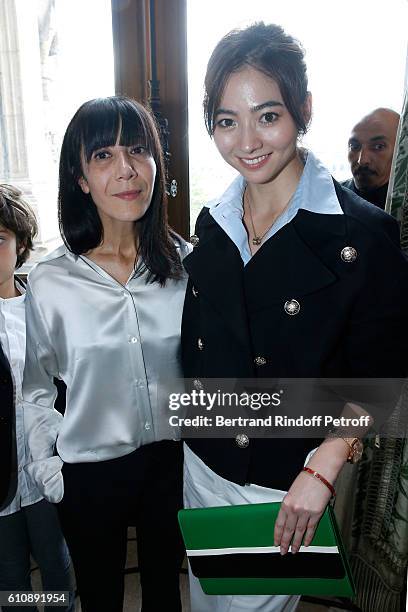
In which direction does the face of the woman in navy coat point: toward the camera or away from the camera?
toward the camera

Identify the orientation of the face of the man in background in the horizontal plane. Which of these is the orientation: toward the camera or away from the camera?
toward the camera

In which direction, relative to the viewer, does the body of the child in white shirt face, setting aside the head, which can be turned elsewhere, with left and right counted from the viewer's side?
facing the viewer and to the left of the viewer

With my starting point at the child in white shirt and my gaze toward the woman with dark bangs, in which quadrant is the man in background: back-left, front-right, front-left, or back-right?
front-left

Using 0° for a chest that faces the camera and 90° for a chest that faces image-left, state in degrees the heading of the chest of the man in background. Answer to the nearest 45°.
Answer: approximately 45°

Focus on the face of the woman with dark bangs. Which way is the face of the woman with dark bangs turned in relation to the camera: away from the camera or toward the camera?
toward the camera

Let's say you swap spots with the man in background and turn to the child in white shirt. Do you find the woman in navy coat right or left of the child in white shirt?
left

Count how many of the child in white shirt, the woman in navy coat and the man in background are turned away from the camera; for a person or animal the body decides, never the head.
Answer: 0

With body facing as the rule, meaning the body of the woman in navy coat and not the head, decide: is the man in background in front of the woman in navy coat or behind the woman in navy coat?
behind

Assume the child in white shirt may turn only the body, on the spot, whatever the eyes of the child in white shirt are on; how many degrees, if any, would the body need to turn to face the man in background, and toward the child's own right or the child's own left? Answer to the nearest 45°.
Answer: approximately 135° to the child's own left

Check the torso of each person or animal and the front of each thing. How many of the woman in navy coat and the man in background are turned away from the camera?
0
